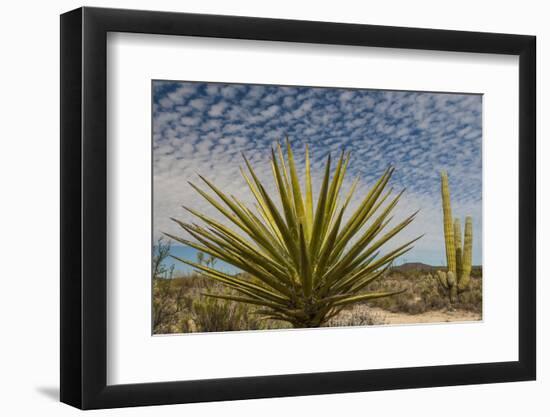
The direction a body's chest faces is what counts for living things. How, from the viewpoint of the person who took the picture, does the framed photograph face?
facing the viewer and to the right of the viewer
